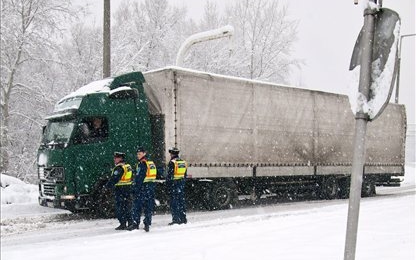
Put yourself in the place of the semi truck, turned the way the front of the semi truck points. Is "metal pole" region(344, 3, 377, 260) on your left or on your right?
on your left

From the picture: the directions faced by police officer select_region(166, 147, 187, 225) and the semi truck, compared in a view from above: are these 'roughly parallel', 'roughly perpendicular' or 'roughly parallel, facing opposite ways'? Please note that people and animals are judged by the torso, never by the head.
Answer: roughly perpendicular

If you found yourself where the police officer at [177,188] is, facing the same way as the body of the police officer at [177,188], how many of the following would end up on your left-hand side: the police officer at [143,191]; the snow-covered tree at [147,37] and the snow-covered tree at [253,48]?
1
